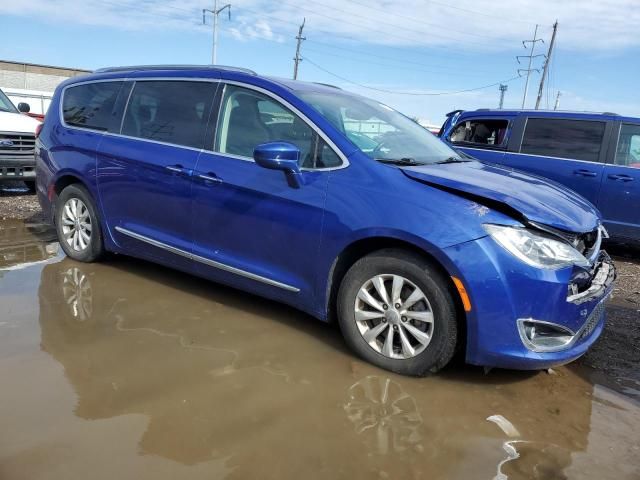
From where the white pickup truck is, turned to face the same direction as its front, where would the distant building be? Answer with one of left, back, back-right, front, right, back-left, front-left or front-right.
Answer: back-left

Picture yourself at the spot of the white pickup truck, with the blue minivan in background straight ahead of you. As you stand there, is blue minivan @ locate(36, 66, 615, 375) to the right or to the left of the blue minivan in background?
right

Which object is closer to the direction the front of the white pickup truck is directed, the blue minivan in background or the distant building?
the blue minivan in background

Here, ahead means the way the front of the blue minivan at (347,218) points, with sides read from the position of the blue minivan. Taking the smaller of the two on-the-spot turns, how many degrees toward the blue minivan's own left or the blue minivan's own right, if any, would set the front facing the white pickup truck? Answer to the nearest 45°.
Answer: approximately 180°

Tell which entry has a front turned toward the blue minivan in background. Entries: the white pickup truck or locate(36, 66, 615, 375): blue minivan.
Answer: the white pickup truck

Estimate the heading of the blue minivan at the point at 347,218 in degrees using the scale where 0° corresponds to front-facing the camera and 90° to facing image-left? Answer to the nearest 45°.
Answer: approximately 315°

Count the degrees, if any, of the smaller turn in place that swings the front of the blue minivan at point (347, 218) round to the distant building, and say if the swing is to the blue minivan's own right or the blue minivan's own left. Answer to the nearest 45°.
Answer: approximately 180°
